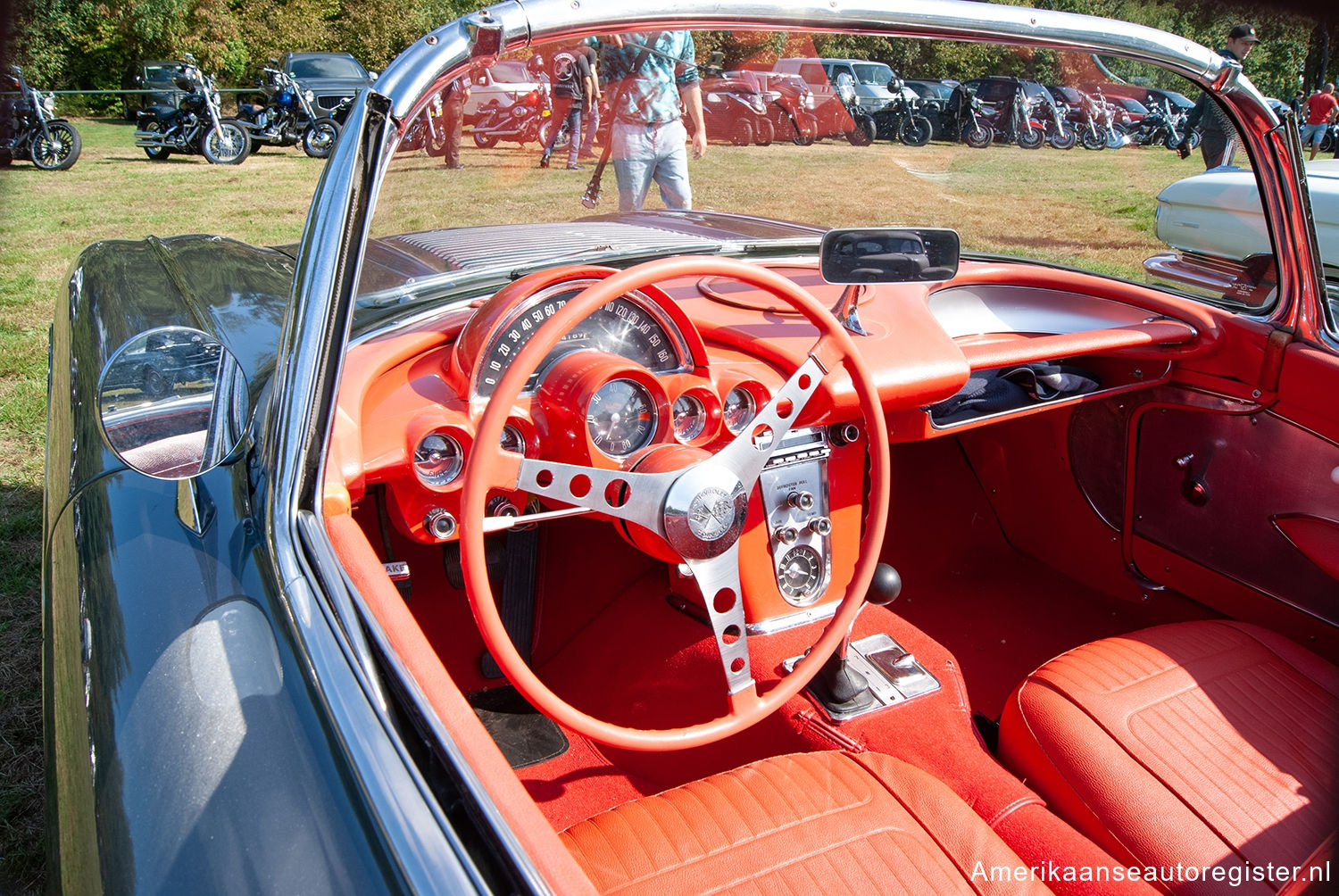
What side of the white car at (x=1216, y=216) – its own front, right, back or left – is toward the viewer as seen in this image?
left
